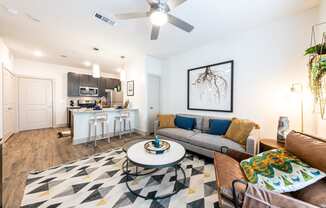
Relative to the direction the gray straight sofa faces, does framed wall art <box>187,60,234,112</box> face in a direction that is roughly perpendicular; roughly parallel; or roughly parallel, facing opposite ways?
roughly parallel

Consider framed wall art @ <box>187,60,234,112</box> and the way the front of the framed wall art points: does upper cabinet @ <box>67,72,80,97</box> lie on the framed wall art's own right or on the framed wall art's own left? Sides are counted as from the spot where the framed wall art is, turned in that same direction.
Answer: on the framed wall art's own right

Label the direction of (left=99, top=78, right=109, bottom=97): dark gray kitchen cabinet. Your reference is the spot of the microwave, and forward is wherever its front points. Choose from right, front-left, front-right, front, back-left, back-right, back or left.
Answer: left

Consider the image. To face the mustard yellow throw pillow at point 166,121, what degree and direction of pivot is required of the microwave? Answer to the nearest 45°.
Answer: approximately 45° to its left

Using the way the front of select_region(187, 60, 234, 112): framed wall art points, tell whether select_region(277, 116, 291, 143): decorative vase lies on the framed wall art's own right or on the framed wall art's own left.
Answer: on the framed wall art's own left

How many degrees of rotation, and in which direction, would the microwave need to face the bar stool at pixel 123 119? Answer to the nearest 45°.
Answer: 0° — it already faces it

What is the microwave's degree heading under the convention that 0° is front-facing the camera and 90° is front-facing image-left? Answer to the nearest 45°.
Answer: approximately 0°

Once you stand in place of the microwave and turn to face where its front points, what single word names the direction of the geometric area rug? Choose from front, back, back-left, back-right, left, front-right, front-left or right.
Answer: front

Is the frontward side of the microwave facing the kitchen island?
yes

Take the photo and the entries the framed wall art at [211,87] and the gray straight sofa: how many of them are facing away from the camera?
0

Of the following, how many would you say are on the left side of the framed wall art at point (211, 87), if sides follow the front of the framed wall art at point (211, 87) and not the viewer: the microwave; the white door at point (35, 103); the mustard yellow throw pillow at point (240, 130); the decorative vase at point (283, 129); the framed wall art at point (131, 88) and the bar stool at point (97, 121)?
2

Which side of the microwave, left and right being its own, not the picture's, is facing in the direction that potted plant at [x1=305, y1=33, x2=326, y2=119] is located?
front

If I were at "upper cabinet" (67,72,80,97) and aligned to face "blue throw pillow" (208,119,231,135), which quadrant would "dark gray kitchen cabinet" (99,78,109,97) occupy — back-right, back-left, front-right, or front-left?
front-left

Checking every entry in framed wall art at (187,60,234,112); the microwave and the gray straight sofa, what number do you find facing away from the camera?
0

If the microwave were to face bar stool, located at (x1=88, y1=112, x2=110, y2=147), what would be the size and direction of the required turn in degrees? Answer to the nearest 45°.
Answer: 0° — it already faces it

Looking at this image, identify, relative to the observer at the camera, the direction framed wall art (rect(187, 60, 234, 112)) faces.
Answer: facing the viewer and to the left of the viewer
